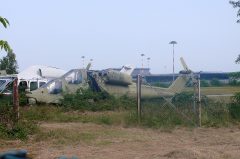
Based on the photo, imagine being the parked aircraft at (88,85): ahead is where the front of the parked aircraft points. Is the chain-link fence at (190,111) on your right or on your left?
on your left

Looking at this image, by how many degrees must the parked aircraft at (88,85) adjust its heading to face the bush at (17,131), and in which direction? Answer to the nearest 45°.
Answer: approximately 90° to its left

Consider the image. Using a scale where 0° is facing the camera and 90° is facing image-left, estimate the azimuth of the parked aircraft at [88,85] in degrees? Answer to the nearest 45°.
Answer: approximately 90°

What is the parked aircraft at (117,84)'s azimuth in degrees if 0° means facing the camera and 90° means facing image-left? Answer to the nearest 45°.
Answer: approximately 90°

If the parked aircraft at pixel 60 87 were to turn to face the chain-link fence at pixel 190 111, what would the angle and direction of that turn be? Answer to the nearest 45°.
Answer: approximately 135° to its left

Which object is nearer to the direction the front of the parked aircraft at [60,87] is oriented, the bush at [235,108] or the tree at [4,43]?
the tree

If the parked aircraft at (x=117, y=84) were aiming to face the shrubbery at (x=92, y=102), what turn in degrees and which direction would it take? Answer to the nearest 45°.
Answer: approximately 45° to its left

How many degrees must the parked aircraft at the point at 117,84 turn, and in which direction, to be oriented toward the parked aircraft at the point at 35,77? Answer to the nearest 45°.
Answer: approximately 45° to its right
